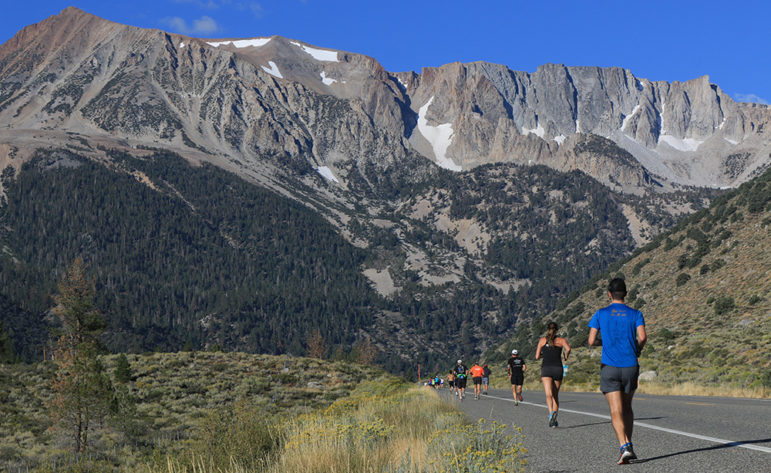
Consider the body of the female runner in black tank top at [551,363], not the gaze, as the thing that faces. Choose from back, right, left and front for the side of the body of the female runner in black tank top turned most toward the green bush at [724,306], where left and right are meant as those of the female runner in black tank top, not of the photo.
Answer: front

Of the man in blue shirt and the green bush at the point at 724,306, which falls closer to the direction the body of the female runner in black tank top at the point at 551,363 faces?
the green bush

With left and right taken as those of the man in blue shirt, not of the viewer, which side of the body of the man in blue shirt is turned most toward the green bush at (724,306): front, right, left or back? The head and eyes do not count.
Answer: front

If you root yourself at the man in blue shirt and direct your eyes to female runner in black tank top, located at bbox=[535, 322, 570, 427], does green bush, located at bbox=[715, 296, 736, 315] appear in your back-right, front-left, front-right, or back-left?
front-right

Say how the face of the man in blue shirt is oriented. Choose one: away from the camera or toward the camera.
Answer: away from the camera

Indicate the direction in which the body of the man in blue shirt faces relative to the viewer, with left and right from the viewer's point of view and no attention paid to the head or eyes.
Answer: facing away from the viewer

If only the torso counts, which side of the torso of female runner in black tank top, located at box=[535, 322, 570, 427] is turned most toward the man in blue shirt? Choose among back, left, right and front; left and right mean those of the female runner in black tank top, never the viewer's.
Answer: back

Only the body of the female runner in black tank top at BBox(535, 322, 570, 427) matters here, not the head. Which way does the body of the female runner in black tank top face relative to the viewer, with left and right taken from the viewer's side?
facing away from the viewer

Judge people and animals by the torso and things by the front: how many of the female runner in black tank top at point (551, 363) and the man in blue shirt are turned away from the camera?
2

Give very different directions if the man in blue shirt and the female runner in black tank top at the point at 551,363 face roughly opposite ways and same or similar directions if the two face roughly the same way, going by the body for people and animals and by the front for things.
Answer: same or similar directions
